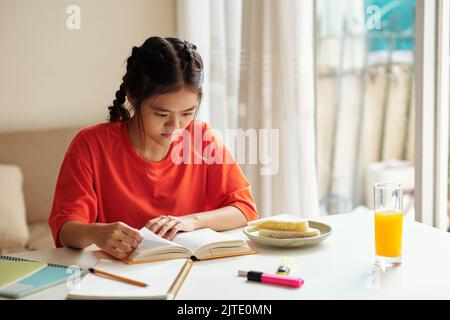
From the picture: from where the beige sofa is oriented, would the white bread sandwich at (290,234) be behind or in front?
in front

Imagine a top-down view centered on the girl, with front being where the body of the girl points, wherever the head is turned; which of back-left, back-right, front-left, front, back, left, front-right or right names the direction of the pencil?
front-right

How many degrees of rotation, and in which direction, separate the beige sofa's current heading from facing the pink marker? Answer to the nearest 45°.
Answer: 0° — it already faces it

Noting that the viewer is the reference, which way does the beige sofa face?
facing the viewer

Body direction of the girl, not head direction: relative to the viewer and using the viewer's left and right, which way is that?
facing the viewer and to the right of the viewer

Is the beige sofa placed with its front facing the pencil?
yes

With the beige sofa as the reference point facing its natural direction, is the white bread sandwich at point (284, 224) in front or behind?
in front
